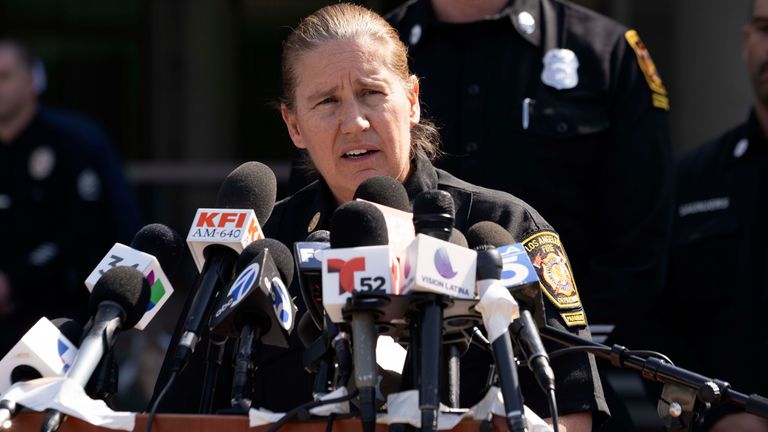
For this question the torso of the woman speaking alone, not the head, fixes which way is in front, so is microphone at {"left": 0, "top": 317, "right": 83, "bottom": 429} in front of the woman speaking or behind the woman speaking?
in front

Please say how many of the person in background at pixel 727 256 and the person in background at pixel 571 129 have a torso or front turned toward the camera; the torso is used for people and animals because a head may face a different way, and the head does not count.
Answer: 2

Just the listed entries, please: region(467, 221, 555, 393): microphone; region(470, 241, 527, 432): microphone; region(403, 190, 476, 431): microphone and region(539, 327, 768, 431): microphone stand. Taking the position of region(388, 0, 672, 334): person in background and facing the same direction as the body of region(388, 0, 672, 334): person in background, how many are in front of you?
4
